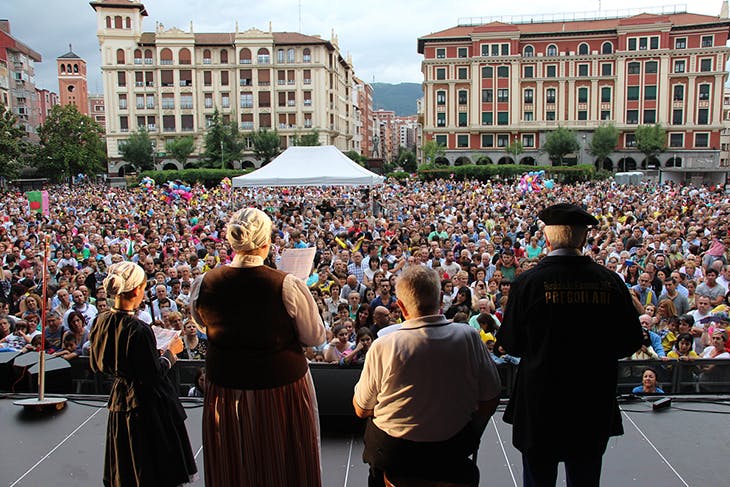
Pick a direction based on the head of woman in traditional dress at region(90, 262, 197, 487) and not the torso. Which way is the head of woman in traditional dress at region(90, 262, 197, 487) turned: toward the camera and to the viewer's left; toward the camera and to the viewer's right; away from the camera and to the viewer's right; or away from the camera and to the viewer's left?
away from the camera and to the viewer's right

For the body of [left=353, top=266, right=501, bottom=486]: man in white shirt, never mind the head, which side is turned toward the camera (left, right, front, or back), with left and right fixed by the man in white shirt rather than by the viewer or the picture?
back

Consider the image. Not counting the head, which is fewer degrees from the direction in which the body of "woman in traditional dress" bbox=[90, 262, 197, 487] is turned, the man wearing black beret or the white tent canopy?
the white tent canopy

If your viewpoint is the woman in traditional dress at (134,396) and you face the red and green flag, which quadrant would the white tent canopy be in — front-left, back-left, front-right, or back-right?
front-right

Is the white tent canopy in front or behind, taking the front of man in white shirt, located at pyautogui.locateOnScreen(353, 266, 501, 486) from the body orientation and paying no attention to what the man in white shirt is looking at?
in front

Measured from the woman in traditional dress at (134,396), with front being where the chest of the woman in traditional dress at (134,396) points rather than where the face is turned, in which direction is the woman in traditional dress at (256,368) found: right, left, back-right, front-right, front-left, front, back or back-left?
right

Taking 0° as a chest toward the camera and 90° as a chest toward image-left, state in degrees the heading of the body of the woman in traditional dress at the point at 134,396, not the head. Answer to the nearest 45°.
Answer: approximately 225°

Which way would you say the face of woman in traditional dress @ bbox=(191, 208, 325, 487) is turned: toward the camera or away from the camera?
away from the camera

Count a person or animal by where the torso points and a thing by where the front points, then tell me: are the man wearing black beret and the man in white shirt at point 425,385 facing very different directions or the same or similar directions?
same or similar directions

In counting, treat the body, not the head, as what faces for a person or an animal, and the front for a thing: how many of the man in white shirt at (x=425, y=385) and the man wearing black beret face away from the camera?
2

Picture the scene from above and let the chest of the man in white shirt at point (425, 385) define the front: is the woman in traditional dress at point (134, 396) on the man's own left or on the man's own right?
on the man's own left

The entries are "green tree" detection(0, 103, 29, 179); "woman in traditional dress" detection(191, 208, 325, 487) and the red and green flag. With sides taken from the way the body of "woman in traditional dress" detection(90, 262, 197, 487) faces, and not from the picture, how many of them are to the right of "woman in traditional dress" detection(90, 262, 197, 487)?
1

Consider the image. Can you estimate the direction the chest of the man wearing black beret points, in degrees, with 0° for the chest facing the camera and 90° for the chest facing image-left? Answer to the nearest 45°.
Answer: approximately 180°

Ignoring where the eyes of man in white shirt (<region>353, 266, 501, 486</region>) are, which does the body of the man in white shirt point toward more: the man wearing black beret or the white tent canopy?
the white tent canopy
